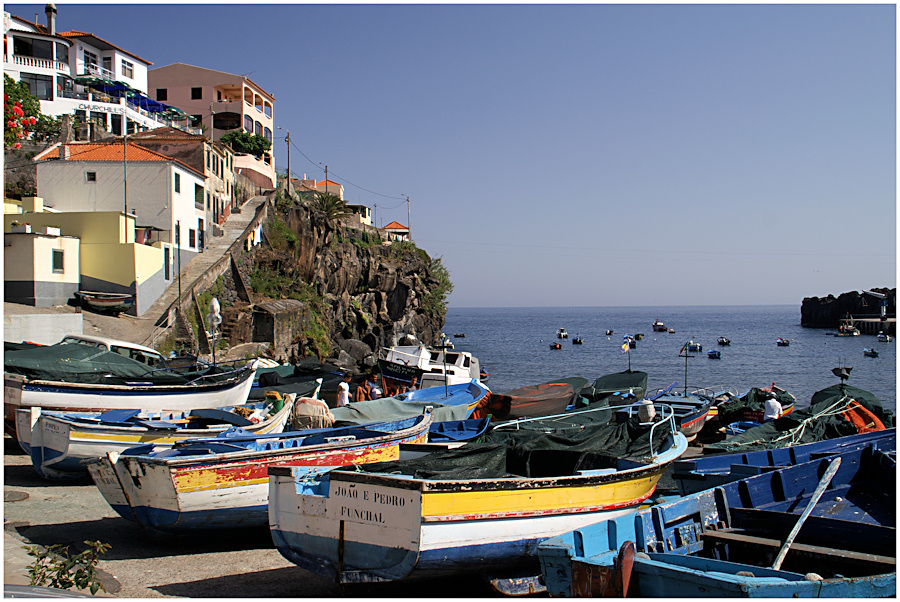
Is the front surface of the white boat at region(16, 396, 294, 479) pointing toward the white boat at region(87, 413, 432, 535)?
no

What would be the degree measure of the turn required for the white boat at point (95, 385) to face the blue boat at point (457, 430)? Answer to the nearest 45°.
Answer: approximately 45° to its right

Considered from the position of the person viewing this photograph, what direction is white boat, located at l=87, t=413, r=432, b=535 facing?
facing away from the viewer and to the right of the viewer

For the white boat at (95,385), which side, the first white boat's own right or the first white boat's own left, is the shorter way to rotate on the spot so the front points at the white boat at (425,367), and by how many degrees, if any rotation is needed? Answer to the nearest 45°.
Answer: approximately 45° to the first white boat's own left

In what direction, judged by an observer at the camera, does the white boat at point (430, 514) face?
facing away from the viewer and to the right of the viewer

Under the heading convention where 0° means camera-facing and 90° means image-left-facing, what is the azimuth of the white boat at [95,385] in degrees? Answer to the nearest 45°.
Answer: approximately 270°

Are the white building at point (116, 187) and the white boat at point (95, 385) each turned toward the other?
no

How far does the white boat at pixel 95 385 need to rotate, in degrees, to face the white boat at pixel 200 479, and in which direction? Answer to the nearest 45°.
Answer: approximately 90° to its right

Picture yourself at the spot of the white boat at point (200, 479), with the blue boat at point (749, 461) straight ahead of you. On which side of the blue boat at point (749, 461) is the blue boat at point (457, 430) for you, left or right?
left

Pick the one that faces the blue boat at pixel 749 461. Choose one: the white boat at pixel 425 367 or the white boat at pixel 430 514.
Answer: the white boat at pixel 430 514
